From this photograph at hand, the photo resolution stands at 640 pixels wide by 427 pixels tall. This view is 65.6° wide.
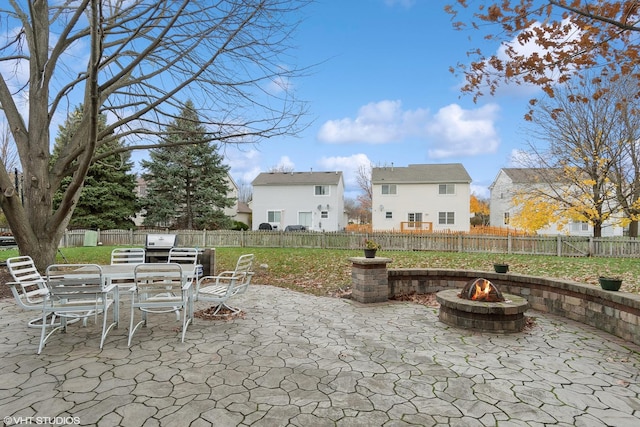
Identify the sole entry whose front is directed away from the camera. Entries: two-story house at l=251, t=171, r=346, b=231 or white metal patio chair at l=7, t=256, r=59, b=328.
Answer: the two-story house

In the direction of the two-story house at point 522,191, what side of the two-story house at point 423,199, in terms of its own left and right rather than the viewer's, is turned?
right

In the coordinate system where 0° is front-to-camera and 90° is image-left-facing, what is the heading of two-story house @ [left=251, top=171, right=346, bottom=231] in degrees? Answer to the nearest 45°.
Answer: approximately 180°

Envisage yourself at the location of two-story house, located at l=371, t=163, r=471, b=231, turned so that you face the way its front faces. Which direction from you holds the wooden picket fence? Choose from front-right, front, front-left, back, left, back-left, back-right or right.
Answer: back

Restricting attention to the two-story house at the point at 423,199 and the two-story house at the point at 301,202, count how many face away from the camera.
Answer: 2

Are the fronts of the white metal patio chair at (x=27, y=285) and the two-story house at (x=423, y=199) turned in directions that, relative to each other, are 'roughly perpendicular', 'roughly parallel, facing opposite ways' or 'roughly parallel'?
roughly perpendicular

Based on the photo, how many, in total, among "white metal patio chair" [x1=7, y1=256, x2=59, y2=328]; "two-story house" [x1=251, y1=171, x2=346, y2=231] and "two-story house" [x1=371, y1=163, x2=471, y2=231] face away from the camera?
2

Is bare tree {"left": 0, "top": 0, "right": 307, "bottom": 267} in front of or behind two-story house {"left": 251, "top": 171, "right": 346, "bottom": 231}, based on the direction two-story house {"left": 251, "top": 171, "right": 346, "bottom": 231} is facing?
behind

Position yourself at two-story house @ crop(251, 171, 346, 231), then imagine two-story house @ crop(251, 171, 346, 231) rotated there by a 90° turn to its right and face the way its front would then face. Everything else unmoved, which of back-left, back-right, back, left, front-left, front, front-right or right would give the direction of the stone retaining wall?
right

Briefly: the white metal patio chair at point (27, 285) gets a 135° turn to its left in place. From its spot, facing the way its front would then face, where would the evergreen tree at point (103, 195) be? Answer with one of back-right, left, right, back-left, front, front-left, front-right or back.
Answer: front

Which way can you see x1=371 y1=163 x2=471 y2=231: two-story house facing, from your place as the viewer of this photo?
facing away from the viewer

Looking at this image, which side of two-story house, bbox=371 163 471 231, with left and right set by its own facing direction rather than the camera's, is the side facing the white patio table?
back
